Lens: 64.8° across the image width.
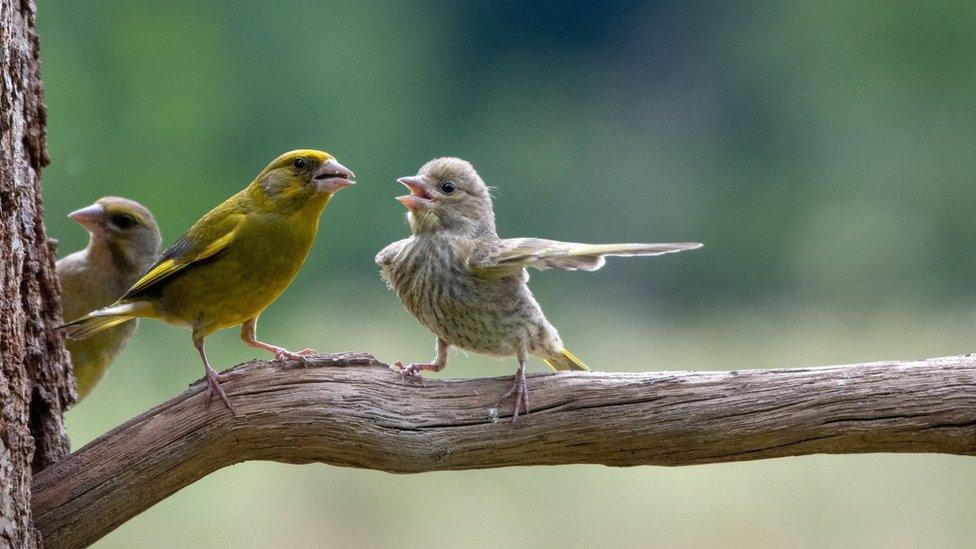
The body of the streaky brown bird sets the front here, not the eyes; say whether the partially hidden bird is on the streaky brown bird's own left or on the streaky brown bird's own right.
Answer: on the streaky brown bird's own right

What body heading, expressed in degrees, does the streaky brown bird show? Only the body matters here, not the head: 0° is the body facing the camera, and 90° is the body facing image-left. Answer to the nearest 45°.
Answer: approximately 45°

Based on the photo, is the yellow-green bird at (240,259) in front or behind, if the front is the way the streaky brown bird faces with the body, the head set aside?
in front

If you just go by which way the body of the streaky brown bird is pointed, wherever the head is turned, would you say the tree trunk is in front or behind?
in front
